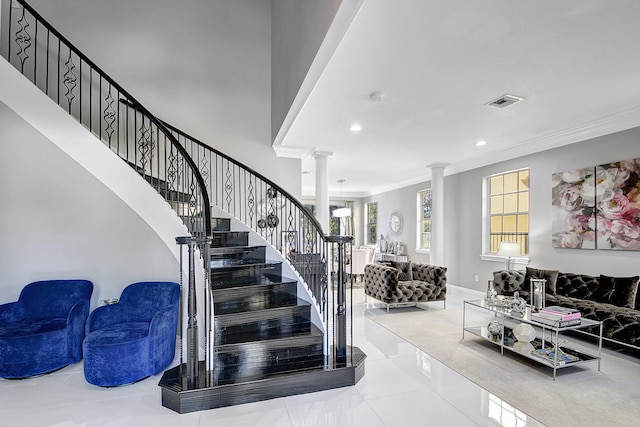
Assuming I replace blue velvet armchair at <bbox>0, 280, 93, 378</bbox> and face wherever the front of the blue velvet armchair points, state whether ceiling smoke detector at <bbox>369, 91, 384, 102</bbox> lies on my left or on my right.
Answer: on my left

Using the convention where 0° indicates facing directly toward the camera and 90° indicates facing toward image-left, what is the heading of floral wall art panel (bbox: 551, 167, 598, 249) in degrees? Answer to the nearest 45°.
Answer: approximately 45°

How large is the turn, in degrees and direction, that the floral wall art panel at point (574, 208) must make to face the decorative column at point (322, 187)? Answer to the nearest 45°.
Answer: approximately 45° to its right

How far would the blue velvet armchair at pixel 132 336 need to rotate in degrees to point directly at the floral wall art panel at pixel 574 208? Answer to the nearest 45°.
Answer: approximately 135° to its left

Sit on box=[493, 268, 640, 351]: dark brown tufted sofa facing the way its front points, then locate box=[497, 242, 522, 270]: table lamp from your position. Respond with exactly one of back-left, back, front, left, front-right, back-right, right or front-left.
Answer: right

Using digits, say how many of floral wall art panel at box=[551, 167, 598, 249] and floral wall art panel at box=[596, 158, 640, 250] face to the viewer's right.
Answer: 0
